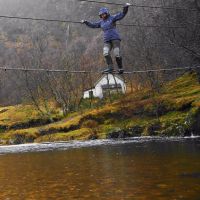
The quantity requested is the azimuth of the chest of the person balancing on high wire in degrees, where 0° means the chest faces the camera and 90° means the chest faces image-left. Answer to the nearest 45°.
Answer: approximately 0°
